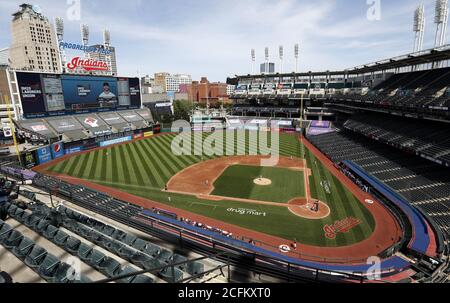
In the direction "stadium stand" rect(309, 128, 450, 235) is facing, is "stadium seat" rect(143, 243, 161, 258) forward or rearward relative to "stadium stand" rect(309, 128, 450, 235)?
forward

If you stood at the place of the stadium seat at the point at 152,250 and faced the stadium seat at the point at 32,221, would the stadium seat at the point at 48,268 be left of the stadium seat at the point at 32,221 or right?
left

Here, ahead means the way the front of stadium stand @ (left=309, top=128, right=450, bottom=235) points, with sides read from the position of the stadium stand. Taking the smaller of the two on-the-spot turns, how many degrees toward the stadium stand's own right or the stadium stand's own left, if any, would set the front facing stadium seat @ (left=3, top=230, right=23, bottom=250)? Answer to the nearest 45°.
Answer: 0° — it already faces it

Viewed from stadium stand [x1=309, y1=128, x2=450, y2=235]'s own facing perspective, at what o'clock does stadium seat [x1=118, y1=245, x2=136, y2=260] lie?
The stadium seat is roughly at 11 o'clock from the stadium stand.

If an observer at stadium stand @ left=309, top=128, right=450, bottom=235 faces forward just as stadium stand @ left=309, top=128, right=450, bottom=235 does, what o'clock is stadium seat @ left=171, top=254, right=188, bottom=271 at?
The stadium seat is roughly at 11 o'clock from the stadium stand.

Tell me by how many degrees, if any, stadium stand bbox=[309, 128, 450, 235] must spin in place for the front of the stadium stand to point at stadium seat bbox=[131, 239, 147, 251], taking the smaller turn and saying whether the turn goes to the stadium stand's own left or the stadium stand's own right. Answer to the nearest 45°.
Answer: approximately 45° to the stadium stand's own left

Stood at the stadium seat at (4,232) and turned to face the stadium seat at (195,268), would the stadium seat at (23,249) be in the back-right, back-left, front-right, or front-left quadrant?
front-right

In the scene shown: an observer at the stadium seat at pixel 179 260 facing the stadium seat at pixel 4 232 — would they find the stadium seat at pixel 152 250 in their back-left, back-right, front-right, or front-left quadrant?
front-right

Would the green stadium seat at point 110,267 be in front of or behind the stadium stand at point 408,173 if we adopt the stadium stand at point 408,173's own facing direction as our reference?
in front

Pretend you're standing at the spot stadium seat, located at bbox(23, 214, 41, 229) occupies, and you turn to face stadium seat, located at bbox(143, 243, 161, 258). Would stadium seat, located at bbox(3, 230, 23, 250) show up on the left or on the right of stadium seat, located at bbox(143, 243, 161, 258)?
right

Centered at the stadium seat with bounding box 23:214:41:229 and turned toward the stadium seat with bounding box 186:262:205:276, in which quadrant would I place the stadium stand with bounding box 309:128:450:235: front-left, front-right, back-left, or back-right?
front-left

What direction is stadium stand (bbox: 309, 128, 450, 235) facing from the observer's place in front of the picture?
facing the viewer and to the left of the viewer

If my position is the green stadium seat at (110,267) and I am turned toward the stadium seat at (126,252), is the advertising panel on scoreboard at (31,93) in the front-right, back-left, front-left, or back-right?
front-left

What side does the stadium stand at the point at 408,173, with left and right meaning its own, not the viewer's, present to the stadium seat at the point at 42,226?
front

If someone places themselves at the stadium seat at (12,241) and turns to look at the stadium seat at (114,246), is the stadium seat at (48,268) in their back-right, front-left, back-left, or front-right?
front-right
